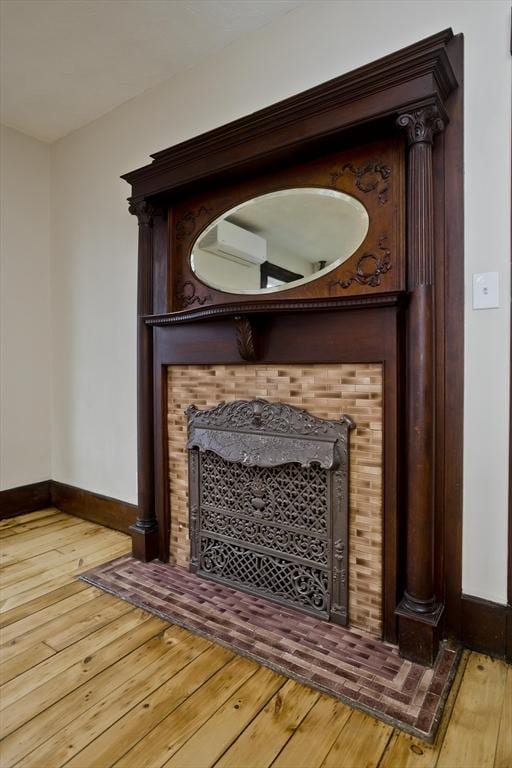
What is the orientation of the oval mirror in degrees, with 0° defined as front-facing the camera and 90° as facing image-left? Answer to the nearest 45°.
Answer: approximately 45°

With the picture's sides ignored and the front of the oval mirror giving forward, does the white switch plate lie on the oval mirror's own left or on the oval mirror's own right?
on the oval mirror's own left

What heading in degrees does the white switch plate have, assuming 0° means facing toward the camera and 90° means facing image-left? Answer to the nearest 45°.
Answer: approximately 0°

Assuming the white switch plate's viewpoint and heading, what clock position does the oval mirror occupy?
The oval mirror is roughly at 3 o'clock from the white switch plate.
